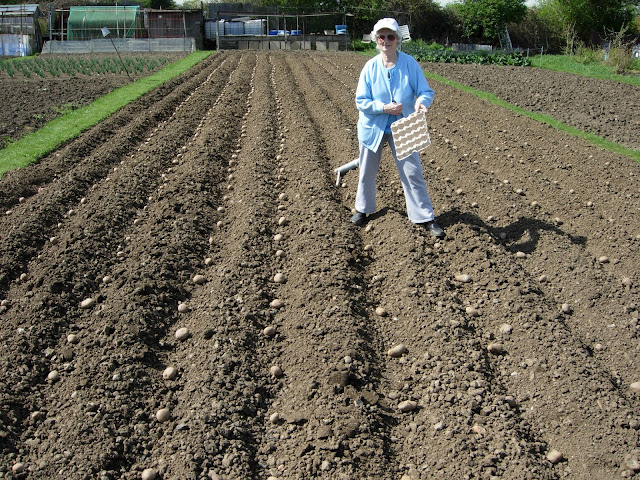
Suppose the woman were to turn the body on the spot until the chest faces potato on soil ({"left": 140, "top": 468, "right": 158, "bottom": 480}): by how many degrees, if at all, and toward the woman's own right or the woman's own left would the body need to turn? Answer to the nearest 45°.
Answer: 0° — they already face it

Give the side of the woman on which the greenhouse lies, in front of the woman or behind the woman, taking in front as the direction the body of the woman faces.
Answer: behind

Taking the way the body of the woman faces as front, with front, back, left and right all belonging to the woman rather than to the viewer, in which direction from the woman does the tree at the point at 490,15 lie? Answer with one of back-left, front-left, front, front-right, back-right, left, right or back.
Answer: back

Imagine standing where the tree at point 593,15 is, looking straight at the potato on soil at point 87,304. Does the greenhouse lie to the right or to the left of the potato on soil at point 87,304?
right

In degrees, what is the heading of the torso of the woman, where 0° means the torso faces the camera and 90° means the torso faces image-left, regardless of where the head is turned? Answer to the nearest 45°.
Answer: approximately 0°

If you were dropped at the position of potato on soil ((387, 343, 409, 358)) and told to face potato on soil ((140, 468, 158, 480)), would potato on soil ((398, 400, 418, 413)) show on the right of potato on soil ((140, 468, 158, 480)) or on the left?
left

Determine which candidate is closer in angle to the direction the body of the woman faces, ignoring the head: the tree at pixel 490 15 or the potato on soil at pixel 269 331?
the potato on soil

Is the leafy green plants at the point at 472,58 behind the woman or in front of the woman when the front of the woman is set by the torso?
behind
